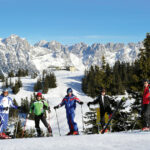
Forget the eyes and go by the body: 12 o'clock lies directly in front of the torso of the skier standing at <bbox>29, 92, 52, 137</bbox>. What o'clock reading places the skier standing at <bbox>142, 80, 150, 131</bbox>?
the skier standing at <bbox>142, 80, 150, 131</bbox> is roughly at 10 o'clock from the skier standing at <bbox>29, 92, 52, 137</bbox>.

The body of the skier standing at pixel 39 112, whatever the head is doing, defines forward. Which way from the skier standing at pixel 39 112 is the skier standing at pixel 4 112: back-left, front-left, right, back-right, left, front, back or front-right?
right

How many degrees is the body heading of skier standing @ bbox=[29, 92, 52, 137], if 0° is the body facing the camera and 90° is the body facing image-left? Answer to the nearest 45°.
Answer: approximately 0°
